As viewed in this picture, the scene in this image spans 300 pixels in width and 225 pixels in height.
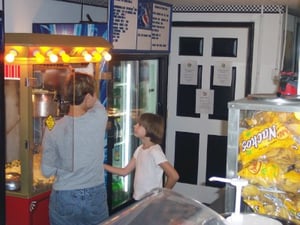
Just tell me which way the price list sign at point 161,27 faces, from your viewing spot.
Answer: facing the viewer

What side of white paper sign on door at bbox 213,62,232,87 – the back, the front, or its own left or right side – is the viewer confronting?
front

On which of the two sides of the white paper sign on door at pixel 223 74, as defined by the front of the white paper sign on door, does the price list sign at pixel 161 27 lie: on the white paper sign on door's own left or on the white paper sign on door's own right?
on the white paper sign on door's own right

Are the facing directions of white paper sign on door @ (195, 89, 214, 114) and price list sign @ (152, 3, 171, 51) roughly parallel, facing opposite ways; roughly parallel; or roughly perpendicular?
roughly parallel

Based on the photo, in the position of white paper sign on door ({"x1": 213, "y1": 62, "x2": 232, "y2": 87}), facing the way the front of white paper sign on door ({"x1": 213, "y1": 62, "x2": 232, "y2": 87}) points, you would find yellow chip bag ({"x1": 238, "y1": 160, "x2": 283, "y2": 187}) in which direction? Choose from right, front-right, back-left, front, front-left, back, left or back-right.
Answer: front

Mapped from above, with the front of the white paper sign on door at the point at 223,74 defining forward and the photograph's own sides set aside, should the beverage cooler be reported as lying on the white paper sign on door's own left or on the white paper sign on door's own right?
on the white paper sign on door's own right

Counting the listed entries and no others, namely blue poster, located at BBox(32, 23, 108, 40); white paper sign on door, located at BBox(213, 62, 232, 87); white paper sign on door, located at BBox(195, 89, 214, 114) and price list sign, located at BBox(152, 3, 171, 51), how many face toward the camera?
4

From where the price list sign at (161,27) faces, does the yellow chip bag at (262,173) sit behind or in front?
in front

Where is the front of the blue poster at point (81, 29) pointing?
toward the camera

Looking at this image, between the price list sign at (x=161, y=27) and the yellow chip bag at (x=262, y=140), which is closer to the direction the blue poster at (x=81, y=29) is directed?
the yellow chip bag
